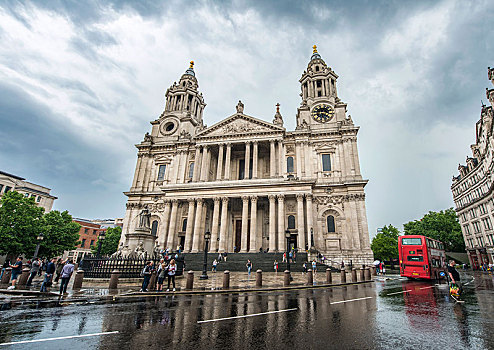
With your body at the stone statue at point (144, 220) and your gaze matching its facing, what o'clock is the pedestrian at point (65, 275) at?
The pedestrian is roughly at 1 o'clock from the stone statue.

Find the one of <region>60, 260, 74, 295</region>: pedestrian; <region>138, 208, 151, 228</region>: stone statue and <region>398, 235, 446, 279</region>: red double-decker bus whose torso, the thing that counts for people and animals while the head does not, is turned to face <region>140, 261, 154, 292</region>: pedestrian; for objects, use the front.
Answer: the stone statue

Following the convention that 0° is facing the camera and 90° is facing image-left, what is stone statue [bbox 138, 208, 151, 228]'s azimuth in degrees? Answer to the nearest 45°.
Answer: approximately 0°

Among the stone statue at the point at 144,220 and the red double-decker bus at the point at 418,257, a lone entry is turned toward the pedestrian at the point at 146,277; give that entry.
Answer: the stone statue
